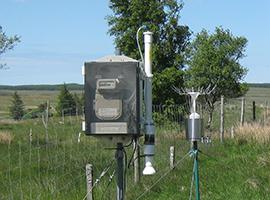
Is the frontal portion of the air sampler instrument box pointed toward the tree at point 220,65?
no

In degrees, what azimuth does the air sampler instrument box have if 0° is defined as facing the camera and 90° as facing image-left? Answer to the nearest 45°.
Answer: approximately 0°

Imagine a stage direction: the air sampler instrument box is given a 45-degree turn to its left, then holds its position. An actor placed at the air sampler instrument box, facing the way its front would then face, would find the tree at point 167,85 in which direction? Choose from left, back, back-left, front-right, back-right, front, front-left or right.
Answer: back-left

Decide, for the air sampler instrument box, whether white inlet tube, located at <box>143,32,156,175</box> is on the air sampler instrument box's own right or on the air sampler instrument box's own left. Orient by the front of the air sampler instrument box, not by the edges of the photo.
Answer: on the air sampler instrument box's own left

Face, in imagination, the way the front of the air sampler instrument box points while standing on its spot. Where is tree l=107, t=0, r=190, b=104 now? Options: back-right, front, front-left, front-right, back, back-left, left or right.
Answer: back
